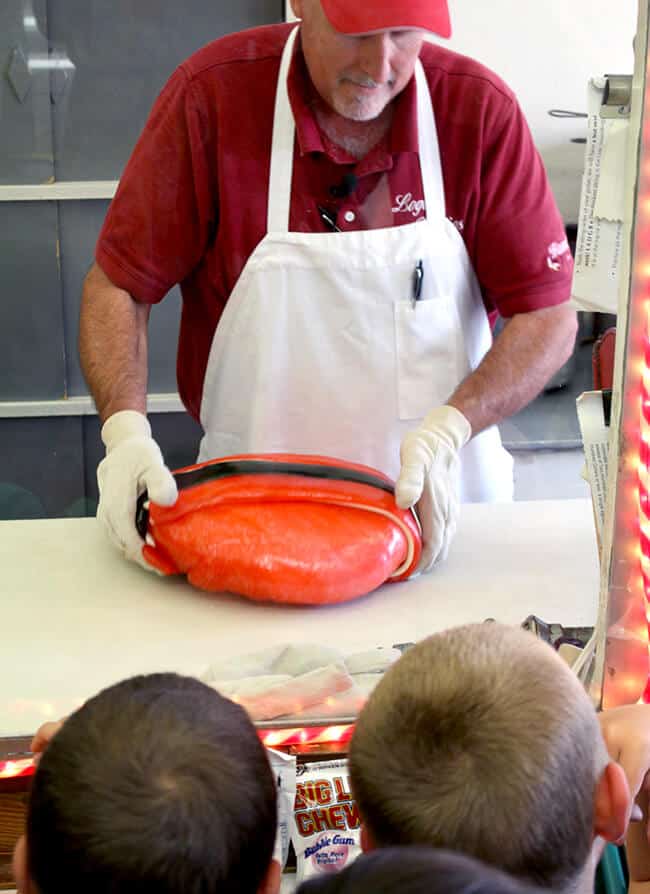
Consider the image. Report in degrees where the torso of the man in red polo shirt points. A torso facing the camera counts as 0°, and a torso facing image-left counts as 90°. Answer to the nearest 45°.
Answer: approximately 0°

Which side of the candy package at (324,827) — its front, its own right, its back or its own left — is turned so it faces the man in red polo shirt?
back

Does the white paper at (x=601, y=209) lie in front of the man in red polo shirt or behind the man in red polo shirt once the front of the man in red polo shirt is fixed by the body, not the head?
in front

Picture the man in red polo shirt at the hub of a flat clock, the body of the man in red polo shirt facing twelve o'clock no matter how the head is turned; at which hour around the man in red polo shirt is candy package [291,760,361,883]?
The candy package is roughly at 12 o'clock from the man in red polo shirt.

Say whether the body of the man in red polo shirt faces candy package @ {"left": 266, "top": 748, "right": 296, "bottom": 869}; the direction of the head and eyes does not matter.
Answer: yes
